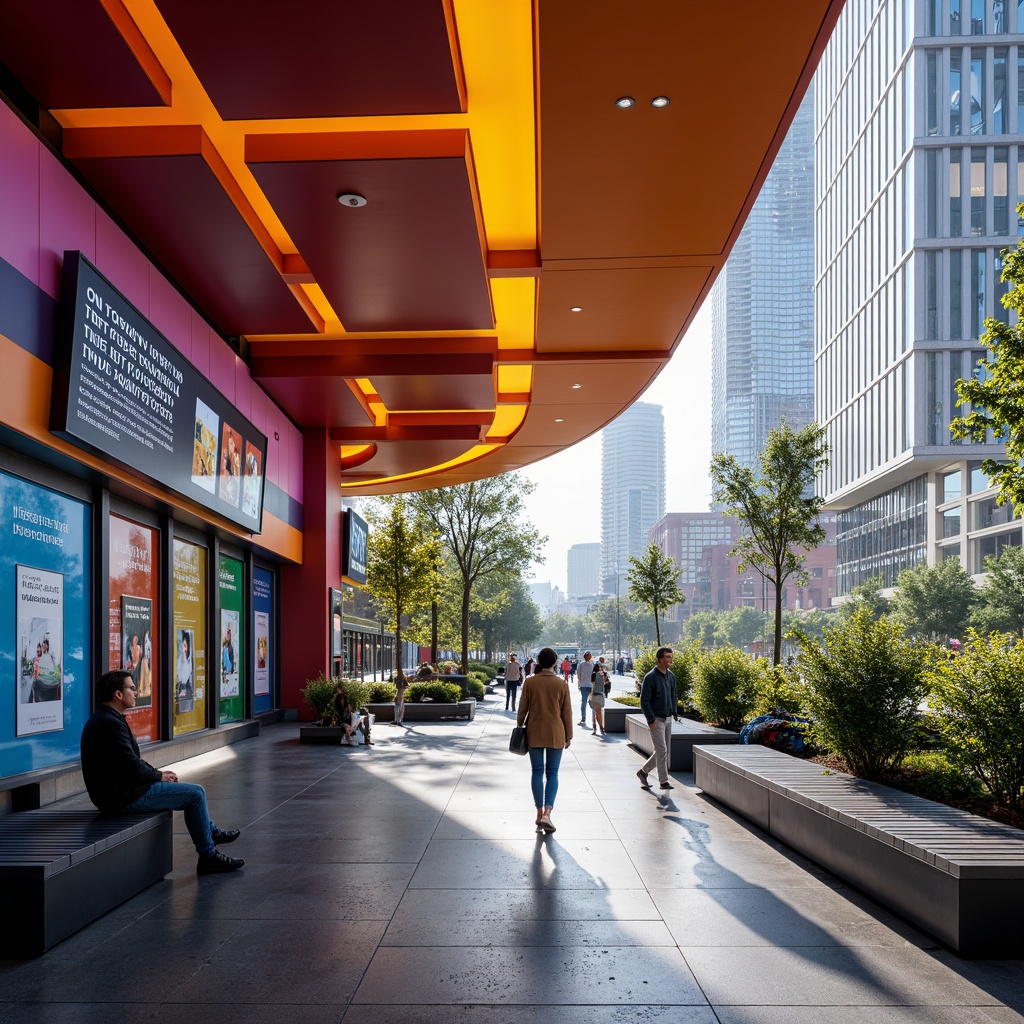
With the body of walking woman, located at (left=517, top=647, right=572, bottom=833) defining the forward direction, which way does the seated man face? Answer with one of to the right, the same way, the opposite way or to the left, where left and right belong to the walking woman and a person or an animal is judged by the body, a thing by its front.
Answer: to the right

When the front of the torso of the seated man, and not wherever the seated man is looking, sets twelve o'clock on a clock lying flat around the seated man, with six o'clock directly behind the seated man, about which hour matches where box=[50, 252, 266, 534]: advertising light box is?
The advertising light box is roughly at 9 o'clock from the seated man.

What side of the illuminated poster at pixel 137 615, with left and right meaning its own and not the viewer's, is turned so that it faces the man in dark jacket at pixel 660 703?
front

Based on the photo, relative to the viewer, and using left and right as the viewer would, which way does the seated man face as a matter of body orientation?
facing to the right of the viewer

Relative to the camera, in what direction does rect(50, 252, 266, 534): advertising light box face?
facing the viewer and to the right of the viewer

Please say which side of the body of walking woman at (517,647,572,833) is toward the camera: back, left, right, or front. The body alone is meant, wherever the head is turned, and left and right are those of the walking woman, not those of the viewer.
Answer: back

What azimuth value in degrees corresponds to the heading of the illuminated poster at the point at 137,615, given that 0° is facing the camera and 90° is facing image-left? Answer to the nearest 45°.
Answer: approximately 315°

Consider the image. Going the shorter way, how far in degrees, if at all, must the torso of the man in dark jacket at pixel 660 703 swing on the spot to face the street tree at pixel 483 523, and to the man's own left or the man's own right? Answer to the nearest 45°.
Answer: approximately 135° to the man's own left

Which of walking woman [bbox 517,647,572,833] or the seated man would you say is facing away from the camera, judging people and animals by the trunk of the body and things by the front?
the walking woman

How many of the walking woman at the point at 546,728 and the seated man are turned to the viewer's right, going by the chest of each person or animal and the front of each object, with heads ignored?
1

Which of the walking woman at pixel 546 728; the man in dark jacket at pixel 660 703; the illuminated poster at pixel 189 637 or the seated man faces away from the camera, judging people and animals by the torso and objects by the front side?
the walking woman
